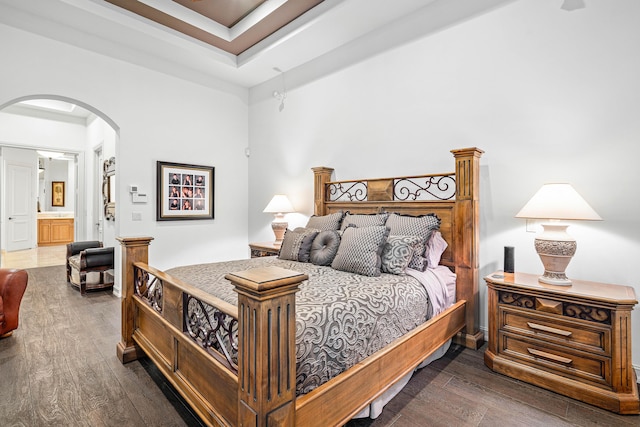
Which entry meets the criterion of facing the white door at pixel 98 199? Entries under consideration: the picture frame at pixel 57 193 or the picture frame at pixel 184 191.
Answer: the picture frame at pixel 57 193

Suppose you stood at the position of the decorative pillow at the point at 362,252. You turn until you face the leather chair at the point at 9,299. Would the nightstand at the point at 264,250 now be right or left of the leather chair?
right

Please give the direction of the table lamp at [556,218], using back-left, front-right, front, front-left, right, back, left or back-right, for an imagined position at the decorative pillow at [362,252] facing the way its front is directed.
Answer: back-left

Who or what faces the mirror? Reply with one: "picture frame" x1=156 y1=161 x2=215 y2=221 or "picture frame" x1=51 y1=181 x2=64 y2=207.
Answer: "picture frame" x1=51 y1=181 x2=64 y2=207

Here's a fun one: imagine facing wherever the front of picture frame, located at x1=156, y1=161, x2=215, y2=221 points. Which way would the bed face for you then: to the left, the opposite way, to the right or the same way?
to the right

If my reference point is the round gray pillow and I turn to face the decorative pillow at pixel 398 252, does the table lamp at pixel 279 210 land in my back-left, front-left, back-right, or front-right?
back-left

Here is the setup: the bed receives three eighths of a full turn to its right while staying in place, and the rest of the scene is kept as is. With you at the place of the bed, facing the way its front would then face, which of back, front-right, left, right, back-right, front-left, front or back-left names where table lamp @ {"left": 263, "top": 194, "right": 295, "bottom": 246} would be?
front

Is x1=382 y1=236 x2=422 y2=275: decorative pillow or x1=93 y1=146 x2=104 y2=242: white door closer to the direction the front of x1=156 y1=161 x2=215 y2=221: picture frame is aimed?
the decorative pillow

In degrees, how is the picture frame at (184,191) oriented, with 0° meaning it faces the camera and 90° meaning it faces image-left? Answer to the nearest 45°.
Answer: approximately 315°
